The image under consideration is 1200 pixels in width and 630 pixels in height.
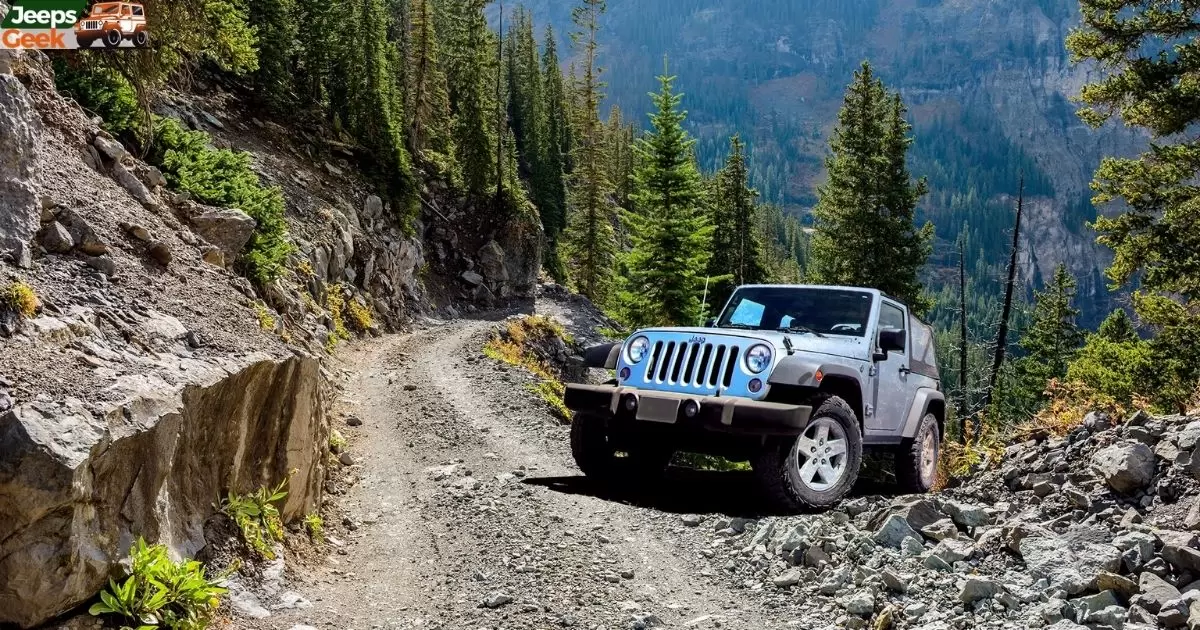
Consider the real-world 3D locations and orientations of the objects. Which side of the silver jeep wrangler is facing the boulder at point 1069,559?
left

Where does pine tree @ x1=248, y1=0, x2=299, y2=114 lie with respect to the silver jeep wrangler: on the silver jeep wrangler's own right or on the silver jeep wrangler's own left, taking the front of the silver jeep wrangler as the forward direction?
on the silver jeep wrangler's own right

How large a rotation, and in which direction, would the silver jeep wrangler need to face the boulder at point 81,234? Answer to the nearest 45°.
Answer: approximately 45° to its right

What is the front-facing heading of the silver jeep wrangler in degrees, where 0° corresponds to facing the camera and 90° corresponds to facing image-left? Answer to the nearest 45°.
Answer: approximately 45°

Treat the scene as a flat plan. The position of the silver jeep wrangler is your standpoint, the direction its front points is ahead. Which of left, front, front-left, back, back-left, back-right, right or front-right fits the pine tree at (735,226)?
back-right

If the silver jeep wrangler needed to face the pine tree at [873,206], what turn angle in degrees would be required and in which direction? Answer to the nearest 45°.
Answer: approximately 135° to its right
